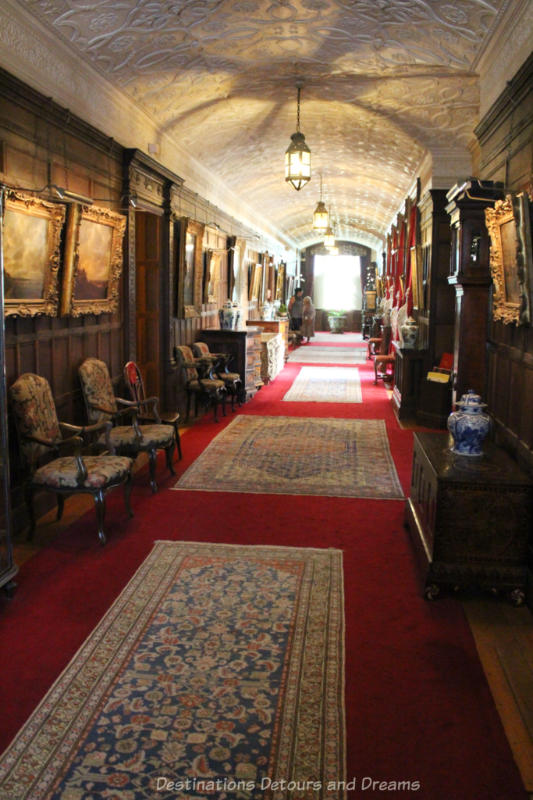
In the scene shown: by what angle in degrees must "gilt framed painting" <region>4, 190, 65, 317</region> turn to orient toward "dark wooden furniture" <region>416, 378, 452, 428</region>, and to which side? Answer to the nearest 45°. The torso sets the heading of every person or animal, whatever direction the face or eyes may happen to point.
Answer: approximately 90° to its left

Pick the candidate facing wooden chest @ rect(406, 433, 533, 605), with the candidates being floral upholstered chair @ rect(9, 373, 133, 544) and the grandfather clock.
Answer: the floral upholstered chair

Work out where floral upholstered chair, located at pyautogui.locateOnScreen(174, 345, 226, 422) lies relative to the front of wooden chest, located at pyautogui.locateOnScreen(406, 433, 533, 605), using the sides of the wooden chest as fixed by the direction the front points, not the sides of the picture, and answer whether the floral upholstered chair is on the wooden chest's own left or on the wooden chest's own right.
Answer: on the wooden chest's own right

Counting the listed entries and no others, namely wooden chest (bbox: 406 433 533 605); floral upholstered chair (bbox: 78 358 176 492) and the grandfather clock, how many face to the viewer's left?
2

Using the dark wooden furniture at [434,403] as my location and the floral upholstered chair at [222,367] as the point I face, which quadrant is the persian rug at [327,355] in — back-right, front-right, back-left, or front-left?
front-right

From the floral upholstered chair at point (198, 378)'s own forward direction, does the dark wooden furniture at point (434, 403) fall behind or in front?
in front

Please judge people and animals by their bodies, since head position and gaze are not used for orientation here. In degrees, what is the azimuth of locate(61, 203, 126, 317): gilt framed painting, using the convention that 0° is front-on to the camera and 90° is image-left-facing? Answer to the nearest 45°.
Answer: approximately 315°

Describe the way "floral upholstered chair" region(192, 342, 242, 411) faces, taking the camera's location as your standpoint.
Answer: facing the viewer and to the right of the viewer

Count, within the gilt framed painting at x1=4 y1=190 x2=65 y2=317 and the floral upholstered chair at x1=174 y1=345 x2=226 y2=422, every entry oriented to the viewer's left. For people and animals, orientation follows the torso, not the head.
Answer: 0

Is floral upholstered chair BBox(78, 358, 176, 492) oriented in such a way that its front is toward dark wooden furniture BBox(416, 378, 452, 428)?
no

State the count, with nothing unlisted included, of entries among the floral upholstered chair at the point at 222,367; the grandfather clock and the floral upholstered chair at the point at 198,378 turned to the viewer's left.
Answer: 1

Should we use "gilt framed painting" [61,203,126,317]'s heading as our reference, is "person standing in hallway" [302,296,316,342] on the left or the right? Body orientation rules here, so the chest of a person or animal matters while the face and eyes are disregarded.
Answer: on its left

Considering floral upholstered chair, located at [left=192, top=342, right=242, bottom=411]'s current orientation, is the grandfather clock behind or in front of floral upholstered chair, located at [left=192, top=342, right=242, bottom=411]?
in front

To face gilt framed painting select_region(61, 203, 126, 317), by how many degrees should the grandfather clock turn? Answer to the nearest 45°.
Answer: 0° — it already faces it

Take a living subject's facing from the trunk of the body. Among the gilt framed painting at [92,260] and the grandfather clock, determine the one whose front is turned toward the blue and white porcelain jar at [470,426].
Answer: the gilt framed painting

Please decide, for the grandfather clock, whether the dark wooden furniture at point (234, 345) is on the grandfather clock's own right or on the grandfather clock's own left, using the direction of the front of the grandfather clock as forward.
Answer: on the grandfather clock's own right

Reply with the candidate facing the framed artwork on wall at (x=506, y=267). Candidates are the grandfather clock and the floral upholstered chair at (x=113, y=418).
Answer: the floral upholstered chair

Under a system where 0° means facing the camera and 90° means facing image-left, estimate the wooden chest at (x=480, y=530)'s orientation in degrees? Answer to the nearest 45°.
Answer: approximately 90°

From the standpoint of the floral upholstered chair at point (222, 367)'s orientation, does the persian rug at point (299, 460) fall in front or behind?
in front

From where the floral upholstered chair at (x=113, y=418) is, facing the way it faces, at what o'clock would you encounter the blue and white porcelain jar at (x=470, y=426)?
The blue and white porcelain jar is roughly at 12 o'clock from the floral upholstered chair.
